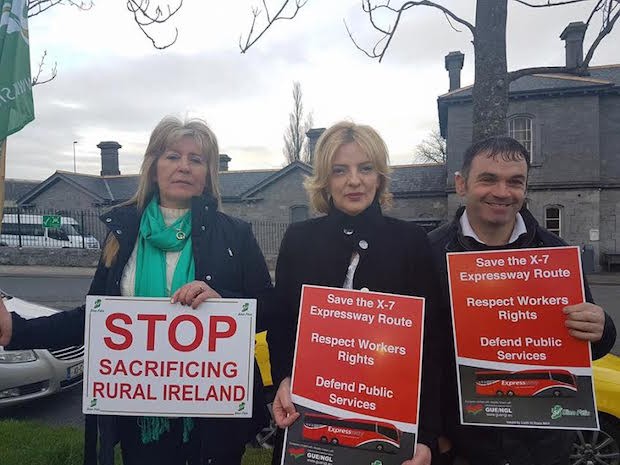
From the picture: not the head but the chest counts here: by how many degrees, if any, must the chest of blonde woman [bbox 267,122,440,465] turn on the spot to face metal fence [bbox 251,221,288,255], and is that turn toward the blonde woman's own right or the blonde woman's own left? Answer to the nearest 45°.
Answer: approximately 180°

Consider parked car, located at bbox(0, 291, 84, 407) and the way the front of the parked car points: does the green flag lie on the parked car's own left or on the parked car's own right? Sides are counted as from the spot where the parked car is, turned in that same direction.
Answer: on the parked car's own right

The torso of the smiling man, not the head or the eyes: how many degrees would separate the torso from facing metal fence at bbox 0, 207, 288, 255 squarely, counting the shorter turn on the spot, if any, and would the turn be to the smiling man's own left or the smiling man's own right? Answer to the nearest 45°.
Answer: approximately 135° to the smiling man's own right

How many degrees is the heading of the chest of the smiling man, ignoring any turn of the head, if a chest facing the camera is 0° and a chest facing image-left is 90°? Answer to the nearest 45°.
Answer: approximately 0°

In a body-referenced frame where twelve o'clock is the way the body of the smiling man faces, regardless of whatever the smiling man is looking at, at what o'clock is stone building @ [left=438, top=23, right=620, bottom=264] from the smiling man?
The stone building is roughly at 6 o'clock from the smiling man.

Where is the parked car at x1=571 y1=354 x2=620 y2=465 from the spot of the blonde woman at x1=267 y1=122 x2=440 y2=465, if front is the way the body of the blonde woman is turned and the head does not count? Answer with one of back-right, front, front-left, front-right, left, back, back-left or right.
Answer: back-left

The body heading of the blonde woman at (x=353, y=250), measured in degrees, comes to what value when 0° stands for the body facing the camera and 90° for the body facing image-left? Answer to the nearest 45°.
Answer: approximately 0°

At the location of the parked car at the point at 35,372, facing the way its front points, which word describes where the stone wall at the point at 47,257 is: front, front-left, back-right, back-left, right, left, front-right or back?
back-left

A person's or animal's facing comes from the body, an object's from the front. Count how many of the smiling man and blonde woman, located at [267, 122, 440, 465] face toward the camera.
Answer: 2
